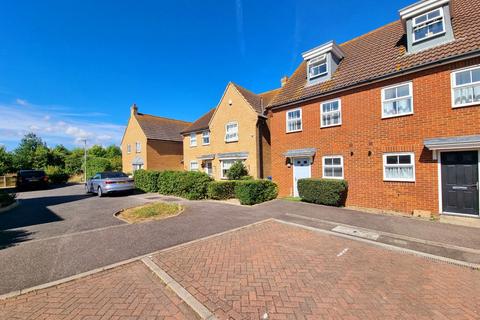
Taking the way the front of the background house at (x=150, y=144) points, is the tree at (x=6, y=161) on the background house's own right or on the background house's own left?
on the background house's own right

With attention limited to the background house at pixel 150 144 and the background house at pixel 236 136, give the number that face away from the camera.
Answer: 0

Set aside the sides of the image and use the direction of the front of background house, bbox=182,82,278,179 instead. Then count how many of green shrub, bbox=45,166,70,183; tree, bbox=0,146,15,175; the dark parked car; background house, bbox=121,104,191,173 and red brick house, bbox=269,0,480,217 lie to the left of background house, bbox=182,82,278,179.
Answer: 1

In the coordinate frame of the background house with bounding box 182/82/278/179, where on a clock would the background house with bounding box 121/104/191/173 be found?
the background house with bounding box 121/104/191/173 is roughly at 3 o'clock from the background house with bounding box 182/82/278/179.

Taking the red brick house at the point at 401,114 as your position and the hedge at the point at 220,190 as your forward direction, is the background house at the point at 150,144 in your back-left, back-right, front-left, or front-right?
front-right

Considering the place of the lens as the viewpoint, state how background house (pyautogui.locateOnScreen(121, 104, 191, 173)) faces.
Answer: facing the viewer and to the left of the viewer

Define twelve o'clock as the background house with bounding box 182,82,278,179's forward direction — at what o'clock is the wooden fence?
The wooden fence is roughly at 2 o'clock from the background house.

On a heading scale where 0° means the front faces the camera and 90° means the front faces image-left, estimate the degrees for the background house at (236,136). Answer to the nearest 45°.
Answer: approximately 45°

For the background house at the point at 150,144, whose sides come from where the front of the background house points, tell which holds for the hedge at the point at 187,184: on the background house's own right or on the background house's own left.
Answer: on the background house's own left

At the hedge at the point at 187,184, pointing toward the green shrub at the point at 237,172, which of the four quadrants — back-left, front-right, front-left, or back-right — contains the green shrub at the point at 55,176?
back-left

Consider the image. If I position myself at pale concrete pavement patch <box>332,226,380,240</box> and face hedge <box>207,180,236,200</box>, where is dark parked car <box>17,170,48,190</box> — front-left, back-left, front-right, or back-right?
front-left

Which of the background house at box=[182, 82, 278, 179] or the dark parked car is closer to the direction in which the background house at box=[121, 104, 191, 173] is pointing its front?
the dark parked car

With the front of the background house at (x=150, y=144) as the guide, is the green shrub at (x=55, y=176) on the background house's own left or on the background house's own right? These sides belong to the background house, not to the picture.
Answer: on the background house's own right

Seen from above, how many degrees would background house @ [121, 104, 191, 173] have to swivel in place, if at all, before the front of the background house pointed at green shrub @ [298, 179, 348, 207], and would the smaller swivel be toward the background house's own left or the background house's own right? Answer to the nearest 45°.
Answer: approximately 45° to the background house's own left

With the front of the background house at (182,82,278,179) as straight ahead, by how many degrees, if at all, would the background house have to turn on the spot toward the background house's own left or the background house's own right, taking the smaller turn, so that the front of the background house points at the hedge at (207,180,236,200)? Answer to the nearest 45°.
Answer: approximately 45° to the background house's own left

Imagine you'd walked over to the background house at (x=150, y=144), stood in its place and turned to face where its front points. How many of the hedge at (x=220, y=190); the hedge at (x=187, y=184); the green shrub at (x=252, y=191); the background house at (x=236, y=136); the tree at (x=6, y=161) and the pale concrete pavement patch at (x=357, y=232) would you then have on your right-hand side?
1

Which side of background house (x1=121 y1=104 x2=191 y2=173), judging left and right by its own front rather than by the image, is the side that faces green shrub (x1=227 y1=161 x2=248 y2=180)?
left

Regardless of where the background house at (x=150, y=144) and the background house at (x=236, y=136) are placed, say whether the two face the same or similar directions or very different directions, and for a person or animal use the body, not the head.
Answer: same or similar directions
